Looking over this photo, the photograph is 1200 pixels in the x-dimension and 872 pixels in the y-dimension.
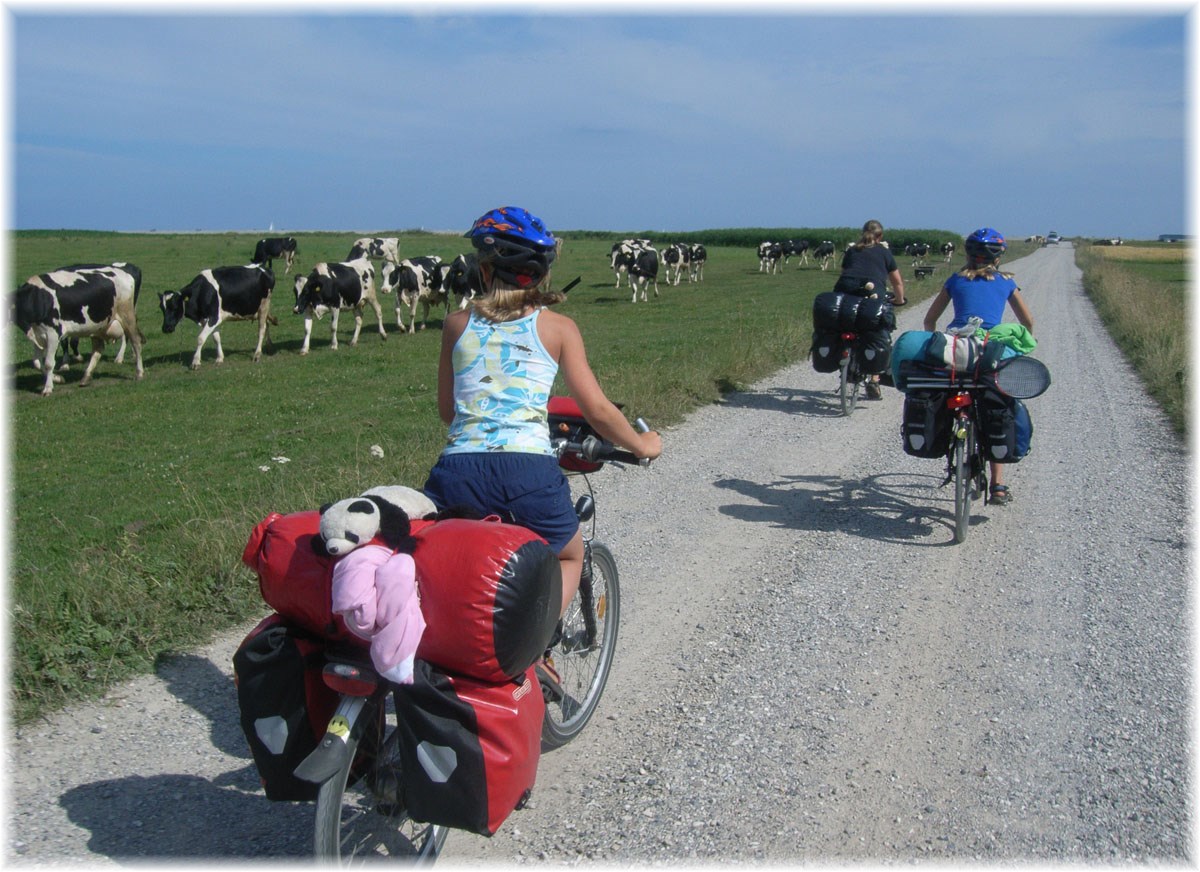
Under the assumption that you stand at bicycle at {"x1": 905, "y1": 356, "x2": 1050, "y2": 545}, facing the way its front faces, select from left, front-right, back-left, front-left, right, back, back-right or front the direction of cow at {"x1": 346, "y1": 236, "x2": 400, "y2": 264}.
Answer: front-left

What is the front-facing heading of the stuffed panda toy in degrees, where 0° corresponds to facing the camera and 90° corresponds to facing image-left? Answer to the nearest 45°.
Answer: approximately 45°

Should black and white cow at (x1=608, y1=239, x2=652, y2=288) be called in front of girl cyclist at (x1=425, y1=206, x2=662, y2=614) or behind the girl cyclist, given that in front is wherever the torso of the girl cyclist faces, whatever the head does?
in front

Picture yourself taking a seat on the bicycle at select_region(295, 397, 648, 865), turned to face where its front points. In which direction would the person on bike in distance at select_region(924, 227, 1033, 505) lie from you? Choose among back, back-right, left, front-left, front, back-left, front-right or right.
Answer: front

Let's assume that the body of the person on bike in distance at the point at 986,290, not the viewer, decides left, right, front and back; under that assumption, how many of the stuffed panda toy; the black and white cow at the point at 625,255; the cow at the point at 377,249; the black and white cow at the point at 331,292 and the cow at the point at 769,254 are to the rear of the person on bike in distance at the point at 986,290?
1

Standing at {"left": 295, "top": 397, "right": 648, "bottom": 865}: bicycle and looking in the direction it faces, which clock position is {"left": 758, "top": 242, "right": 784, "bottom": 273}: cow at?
The cow is roughly at 11 o'clock from the bicycle.

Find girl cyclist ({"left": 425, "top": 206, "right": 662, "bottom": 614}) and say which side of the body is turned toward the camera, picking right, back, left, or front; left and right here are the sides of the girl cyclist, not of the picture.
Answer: back

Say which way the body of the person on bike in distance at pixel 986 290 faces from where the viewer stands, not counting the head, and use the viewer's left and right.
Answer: facing away from the viewer

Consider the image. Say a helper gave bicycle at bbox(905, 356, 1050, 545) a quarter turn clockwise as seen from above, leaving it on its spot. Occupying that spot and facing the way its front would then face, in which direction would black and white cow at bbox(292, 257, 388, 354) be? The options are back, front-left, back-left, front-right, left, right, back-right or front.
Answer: back-left

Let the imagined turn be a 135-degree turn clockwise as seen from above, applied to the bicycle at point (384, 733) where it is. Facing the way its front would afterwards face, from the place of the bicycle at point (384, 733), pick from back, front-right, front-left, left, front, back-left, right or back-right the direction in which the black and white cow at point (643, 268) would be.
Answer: back

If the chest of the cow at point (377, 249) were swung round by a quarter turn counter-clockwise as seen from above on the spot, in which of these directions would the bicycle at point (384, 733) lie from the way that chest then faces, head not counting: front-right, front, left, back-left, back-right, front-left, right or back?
front

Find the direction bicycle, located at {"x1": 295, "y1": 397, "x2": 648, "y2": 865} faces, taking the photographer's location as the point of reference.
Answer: facing away from the viewer and to the right of the viewer

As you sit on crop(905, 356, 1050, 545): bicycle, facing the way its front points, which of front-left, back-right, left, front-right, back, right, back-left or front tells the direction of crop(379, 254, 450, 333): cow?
front-left

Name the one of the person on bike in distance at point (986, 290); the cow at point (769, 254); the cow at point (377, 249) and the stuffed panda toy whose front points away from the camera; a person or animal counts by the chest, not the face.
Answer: the person on bike in distance

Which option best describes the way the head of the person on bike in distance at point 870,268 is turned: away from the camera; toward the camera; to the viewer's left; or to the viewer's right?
away from the camera

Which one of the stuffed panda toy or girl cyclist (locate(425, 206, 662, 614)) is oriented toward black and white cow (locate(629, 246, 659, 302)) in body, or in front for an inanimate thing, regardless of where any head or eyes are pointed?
the girl cyclist

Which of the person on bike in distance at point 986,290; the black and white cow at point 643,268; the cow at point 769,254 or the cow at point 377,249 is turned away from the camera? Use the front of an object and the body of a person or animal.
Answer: the person on bike in distance

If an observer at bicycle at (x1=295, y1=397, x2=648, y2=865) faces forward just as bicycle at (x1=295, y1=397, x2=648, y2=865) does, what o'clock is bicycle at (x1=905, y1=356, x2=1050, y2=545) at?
bicycle at (x1=905, y1=356, x2=1050, y2=545) is roughly at 12 o'clock from bicycle at (x1=295, y1=397, x2=648, y2=865).

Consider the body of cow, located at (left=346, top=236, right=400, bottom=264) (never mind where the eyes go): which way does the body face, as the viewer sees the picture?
to the viewer's left
